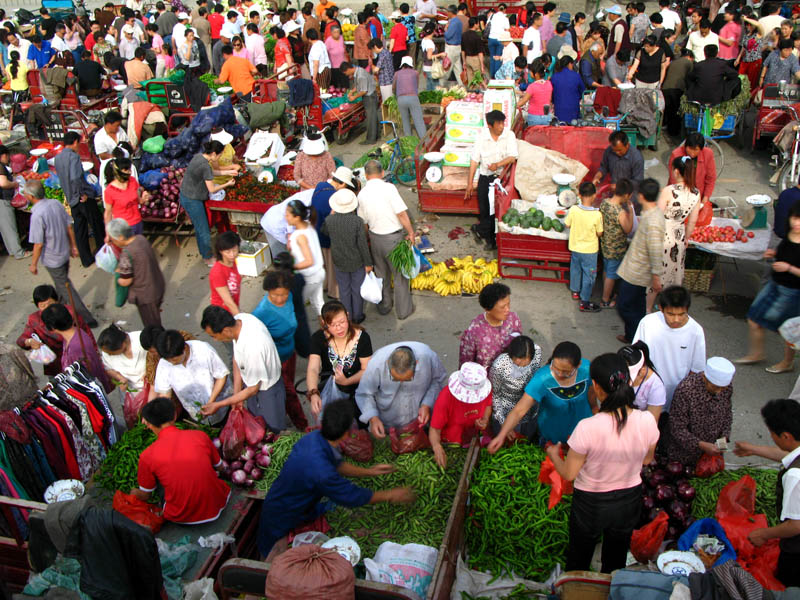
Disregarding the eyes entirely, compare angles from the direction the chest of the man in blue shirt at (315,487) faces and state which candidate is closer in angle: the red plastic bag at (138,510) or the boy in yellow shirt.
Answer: the boy in yellow shirt

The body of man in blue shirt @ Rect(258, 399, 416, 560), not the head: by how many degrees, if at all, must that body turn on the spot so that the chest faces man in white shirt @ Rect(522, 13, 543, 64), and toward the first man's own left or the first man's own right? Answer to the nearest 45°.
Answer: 0° — they already face them

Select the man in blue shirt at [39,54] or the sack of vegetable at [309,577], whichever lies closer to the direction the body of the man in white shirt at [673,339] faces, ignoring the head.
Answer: the sack of vegetable

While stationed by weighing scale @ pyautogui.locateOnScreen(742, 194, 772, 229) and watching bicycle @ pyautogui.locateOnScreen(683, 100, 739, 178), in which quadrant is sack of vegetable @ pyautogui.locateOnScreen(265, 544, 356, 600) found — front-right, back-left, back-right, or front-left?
back-left

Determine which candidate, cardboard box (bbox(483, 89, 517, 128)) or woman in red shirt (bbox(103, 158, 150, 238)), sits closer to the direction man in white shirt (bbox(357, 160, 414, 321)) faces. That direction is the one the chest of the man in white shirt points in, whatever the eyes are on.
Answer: the cardboard box

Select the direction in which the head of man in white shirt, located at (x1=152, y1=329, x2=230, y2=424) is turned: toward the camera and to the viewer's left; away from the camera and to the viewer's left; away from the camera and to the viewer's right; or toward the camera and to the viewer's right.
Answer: toward the camera and to the viewer's right

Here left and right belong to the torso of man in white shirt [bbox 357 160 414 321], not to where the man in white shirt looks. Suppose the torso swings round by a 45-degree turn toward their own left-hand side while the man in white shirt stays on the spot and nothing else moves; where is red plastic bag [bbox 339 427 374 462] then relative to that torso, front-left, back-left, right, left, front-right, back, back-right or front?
back-left

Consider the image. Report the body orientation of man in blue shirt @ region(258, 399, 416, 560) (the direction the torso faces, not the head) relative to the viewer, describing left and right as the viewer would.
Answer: facing away from the viewer and to the right of the viewer

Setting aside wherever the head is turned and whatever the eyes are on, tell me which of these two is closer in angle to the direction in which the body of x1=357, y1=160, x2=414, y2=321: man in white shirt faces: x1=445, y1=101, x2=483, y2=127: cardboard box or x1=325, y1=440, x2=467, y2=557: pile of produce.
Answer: the cardboard box

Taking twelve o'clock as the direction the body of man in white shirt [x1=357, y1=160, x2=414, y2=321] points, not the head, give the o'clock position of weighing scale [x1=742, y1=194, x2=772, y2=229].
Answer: The weighing scale is roughly at 3 o'clock from the man in white shirt.
